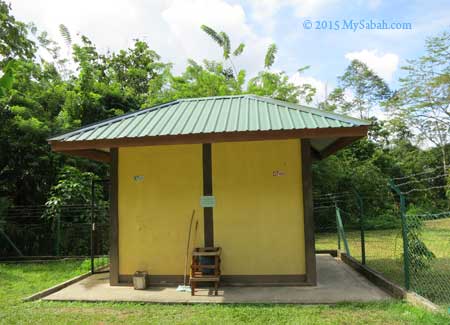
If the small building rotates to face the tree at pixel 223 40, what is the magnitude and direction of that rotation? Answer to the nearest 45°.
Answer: approximately 180°

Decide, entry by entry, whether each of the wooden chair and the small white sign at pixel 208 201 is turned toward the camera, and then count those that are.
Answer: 2

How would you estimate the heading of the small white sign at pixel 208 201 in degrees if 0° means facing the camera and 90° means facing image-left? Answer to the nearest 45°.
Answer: approximately 0°

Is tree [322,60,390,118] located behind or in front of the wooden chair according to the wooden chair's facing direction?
behind
